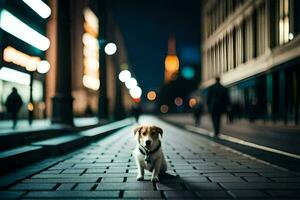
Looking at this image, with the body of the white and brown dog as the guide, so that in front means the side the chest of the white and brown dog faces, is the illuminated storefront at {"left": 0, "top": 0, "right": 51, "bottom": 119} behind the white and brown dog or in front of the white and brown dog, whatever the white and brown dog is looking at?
behind

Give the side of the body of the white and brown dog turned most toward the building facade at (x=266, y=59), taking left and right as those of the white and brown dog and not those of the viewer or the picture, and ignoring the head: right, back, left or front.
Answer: back

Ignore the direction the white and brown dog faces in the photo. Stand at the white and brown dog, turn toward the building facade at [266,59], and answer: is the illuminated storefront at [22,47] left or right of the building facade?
left

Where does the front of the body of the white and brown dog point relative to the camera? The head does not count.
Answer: toward the camera

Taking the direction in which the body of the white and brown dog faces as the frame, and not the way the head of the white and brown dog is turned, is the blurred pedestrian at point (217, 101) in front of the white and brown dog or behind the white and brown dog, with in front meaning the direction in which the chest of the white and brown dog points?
behind
